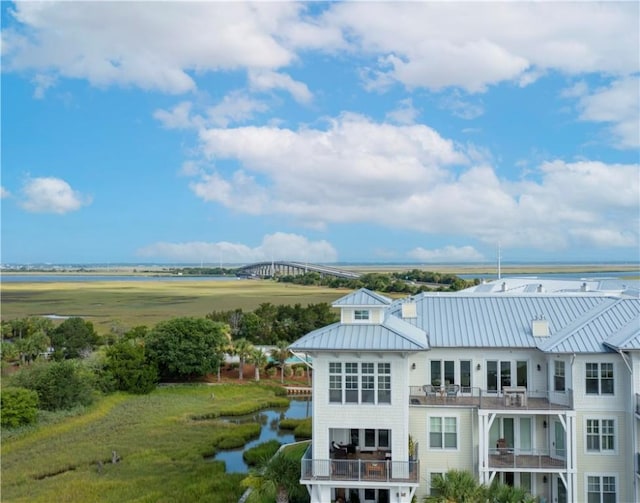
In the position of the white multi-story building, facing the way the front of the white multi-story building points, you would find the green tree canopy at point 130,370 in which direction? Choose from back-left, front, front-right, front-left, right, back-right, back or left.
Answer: back-right

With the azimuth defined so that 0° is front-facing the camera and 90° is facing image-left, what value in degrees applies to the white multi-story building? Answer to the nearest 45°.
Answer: approximately 0°

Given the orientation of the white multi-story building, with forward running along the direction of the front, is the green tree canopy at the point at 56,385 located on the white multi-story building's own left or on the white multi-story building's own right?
on the white multi-story building's own right

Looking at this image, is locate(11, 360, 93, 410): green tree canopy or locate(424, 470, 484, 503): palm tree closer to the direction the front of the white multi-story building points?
the palm tree

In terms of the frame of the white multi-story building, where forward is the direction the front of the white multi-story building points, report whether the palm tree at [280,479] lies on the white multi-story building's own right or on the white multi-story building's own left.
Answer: on the white multi-story building's own right

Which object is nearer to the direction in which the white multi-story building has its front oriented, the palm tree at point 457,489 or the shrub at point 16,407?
the palm tree

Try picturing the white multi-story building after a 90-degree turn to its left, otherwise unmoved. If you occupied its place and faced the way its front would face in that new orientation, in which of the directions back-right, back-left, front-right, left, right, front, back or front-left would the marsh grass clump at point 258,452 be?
back-left
